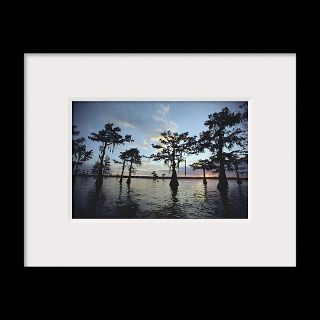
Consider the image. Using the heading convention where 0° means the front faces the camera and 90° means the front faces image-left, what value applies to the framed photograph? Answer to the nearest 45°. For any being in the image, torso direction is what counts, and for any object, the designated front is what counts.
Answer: approximately 0°
